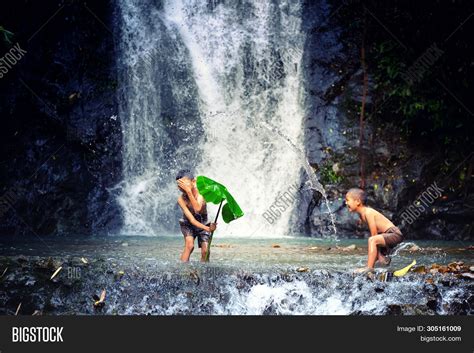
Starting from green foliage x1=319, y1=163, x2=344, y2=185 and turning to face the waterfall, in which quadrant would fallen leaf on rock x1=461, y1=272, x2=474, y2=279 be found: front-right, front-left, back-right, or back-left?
back-left

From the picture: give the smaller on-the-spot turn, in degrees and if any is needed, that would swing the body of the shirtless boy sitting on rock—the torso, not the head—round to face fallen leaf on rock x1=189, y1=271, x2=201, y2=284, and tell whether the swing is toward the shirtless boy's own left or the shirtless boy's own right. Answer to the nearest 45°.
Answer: approximately 45° to the shirtless boy's own left

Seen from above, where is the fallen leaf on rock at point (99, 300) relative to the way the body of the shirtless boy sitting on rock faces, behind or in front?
in front

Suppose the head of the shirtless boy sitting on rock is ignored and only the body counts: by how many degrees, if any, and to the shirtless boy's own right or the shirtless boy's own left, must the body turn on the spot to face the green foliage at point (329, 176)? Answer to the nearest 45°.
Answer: approximately 90° to the shirtless boy's own right

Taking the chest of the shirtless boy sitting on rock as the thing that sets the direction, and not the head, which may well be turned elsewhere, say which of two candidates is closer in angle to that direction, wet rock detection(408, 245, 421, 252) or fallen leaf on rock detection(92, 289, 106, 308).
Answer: the fallen leaf on rock

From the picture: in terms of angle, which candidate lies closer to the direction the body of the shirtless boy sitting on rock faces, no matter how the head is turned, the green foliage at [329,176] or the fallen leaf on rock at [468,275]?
the green foliage

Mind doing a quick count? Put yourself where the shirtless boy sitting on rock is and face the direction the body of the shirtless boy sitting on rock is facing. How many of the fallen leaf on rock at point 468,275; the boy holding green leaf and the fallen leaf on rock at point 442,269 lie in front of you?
1

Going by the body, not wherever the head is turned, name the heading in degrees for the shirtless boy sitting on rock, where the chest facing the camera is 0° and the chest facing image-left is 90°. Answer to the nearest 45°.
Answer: approximately 90°

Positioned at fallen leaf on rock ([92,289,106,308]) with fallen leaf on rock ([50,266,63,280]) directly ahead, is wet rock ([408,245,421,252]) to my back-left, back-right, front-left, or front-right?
back-right

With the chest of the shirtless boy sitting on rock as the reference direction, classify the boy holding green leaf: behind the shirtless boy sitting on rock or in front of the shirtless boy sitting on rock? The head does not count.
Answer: in front

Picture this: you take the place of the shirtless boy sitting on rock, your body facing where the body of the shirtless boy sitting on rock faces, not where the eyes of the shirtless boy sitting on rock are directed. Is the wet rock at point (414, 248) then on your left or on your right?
on your right

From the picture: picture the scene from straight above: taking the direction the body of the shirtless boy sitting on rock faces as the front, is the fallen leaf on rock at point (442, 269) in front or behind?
behind
